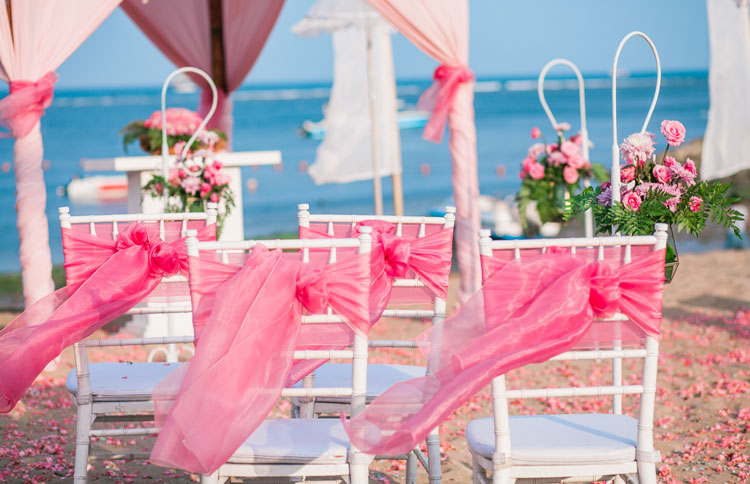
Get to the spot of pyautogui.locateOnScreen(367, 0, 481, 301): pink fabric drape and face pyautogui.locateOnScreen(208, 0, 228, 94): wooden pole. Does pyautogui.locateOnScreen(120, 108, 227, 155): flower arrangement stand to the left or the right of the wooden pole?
left

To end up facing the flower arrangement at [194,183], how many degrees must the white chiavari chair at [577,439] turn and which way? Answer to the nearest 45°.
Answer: approximately 45° to its left

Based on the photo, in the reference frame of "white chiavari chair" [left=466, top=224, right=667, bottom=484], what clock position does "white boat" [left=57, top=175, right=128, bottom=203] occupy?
The white boat is roughly at 11 o'clock from the white chiavari chair.

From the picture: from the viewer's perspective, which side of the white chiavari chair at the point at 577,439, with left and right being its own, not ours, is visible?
back

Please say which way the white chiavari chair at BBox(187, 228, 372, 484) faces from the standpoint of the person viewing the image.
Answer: facing away from the viewer

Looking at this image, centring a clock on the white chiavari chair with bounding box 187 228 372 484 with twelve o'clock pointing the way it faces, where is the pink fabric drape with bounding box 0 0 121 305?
The pink fabric drape is roughly at 11 o'clock from the white chiavari chair.

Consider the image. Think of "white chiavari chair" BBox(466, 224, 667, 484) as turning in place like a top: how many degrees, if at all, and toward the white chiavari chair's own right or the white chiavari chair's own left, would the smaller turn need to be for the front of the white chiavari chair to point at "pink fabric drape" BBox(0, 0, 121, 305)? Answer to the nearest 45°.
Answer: approximately 45° to the white chiavari chair's own left

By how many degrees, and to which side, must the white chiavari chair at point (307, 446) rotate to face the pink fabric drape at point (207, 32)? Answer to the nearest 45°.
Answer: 0° — it already faces it

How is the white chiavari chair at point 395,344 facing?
away from the camera

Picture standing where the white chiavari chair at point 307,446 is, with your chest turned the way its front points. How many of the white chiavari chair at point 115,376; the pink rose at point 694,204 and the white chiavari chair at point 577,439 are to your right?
2
